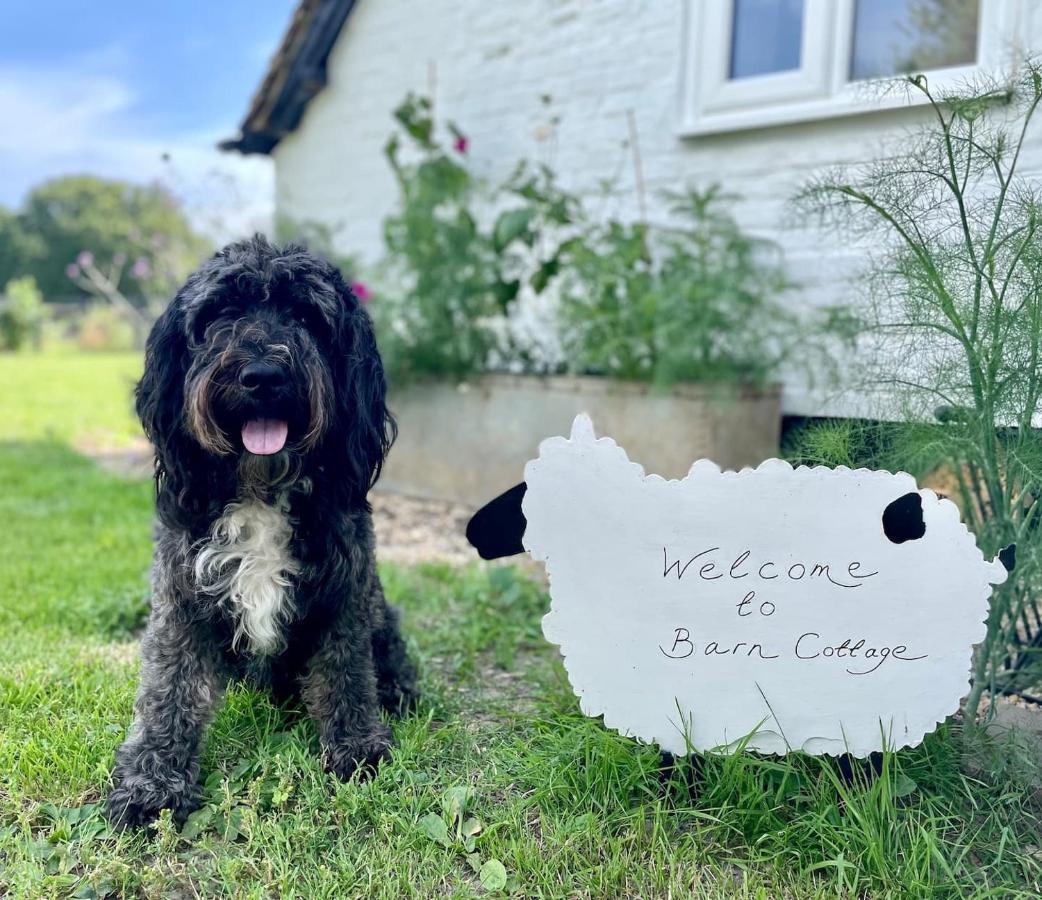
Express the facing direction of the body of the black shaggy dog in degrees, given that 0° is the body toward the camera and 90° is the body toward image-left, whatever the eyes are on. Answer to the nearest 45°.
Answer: approximately 0°

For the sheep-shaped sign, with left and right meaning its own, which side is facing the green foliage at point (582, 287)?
back

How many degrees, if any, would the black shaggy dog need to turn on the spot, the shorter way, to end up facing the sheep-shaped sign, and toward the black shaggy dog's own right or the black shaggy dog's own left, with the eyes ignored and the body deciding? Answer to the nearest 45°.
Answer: approximately 90° to the black shaggy dog's own left

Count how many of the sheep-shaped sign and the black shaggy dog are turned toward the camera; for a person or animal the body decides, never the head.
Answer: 2

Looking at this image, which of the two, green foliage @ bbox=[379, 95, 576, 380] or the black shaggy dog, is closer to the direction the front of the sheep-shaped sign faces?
the black shaggy dog

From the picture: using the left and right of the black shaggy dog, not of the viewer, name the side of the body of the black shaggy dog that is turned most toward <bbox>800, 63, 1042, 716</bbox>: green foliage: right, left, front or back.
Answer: left

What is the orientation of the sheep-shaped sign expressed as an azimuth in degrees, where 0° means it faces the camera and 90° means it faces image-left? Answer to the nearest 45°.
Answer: approximately 0°

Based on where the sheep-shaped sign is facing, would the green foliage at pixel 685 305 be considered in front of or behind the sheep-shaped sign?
behind
